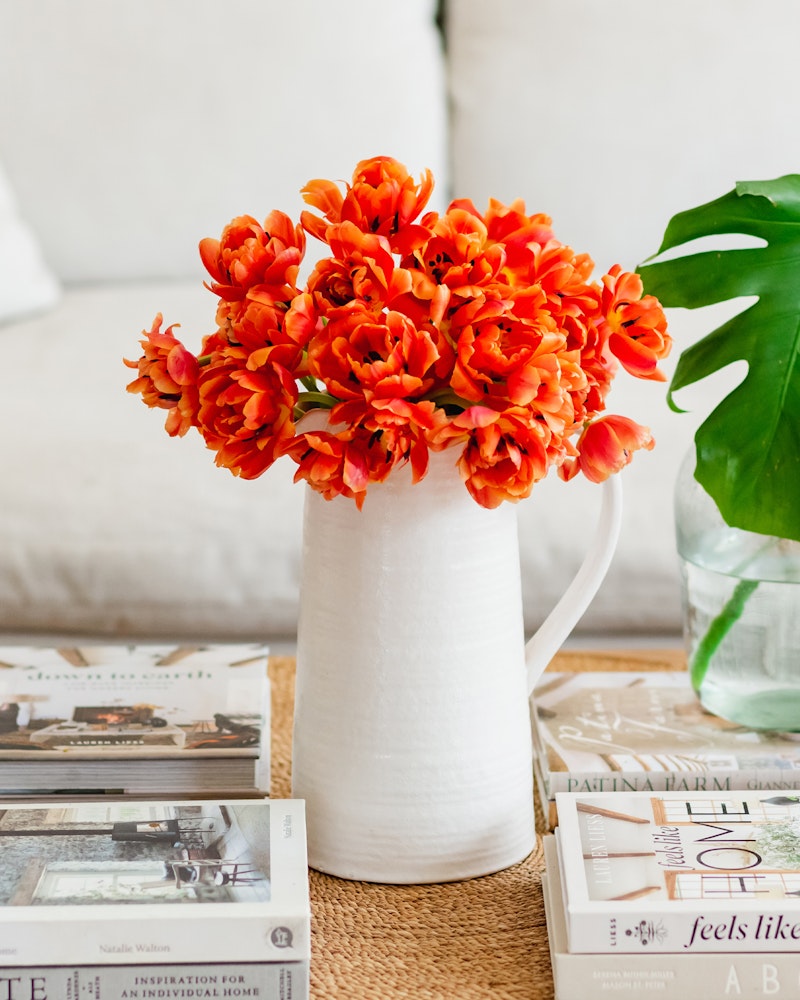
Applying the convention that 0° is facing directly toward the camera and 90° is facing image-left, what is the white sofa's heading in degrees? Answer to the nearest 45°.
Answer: approximately 0°
